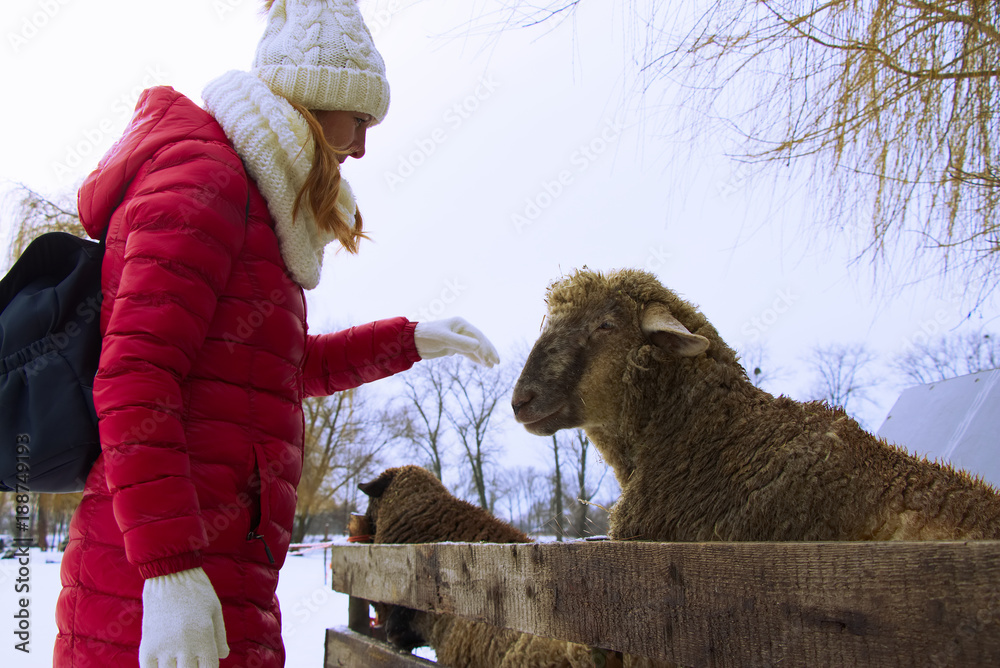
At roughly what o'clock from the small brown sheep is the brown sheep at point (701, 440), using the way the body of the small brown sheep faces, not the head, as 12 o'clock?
The brown sheep is roughly at 8 o'clock from the small brown sheep.

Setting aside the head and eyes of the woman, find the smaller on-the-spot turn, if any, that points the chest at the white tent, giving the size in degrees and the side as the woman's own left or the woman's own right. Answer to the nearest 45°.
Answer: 0° — they already face it

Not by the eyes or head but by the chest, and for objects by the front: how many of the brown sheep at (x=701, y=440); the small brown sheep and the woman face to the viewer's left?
2

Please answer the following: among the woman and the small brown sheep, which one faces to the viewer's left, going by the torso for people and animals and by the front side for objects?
the small brown sheep

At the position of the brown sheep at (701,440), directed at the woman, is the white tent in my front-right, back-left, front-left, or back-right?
back-right

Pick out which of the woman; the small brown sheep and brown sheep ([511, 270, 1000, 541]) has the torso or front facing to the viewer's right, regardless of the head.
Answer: the woman

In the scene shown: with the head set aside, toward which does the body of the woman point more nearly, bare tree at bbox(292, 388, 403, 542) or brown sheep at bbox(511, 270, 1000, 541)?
the brown sheep

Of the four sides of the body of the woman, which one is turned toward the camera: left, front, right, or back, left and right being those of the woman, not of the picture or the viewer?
right

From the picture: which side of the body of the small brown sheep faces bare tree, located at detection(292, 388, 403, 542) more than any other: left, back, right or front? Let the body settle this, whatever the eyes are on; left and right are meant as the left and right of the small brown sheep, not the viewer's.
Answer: right

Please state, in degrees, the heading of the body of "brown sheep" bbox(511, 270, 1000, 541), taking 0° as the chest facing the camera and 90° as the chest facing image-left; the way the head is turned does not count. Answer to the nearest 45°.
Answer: approximately 90°

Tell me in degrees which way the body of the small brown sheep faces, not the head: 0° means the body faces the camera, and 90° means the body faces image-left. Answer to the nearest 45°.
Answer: approximately 90°

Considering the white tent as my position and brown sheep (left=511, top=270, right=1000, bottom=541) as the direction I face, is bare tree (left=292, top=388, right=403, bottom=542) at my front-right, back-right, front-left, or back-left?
back-right

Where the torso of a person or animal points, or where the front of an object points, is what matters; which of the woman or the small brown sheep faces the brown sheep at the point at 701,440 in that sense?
the woman

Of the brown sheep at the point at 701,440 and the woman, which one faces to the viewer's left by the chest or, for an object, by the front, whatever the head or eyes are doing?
the brown sheep
